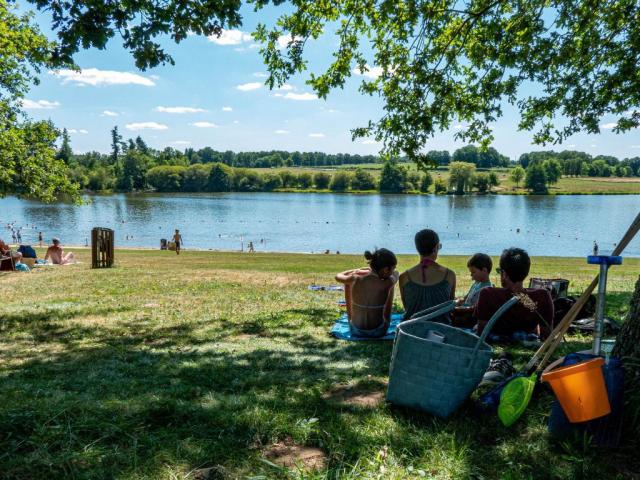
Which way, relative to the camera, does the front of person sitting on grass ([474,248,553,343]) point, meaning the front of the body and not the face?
away from the camera

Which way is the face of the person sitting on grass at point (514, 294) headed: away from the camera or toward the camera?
away from the camera

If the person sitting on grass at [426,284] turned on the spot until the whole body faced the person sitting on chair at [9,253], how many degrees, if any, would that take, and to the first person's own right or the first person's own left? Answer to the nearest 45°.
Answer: approximately 45° to the first person's own left

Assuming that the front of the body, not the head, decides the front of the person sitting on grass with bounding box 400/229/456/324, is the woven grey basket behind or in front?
behind

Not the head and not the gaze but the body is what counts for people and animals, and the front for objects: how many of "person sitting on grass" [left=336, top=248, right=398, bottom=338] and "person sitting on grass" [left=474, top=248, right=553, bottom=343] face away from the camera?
2

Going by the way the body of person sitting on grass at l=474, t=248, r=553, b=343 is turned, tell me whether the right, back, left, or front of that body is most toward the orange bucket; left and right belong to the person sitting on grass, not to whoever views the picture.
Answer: back

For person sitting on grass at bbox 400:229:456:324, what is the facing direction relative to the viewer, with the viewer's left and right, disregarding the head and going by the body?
facing away from the viewer

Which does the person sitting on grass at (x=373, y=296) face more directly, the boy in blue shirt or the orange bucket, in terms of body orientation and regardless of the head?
the boy in blue shirt

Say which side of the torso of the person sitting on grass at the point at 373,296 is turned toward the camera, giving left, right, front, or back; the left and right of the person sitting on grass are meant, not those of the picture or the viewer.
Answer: back
